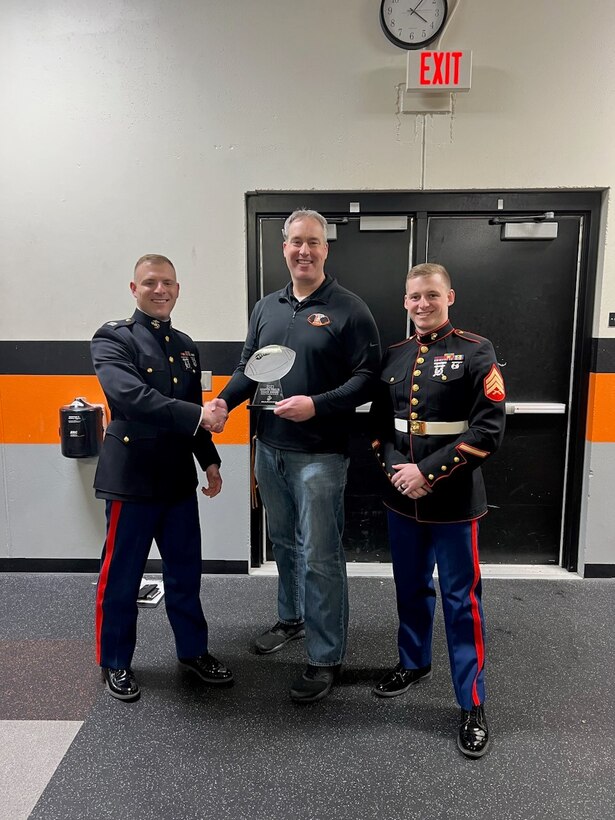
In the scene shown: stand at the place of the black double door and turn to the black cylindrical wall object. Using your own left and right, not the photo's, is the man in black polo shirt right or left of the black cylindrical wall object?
left

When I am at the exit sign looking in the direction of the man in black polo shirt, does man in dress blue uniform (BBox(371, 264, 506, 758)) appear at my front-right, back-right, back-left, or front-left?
front-left

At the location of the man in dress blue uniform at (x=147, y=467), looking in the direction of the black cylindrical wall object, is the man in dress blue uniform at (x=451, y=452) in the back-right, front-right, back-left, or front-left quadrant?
back-right

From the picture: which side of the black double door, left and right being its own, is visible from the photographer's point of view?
front

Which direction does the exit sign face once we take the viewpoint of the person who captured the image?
facing the viewer

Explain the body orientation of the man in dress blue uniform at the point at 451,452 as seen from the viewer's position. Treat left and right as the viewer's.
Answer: facing the viewer and to the left of the viewer

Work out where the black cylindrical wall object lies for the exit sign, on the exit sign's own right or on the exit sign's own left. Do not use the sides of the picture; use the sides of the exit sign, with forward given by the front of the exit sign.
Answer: on the exit sign's own right

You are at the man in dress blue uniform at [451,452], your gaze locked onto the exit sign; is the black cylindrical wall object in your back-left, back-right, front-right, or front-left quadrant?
front-left

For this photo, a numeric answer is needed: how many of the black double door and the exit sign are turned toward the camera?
2
